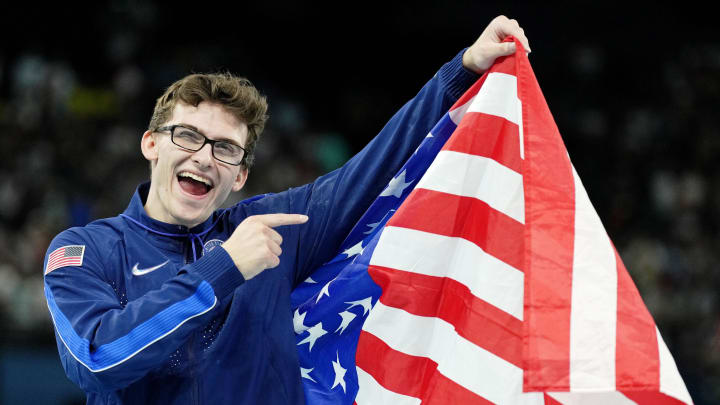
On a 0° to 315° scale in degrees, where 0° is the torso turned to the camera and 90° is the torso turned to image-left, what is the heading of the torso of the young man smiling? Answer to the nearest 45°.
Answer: approximately 0°
